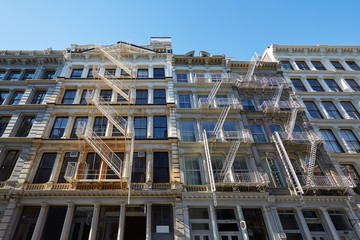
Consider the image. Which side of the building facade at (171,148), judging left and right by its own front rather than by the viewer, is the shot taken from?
front
